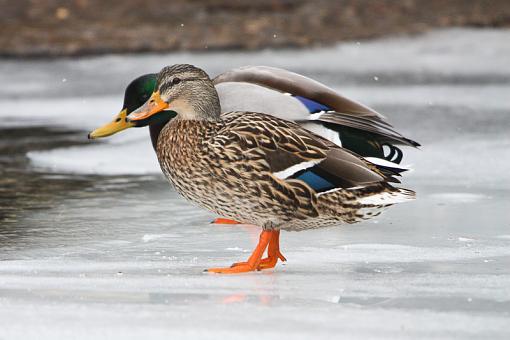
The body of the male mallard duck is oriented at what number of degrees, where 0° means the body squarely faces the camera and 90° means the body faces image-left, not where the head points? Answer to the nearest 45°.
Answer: approximately 90°

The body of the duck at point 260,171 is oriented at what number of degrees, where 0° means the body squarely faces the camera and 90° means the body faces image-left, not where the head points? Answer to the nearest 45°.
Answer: approximately 90°
